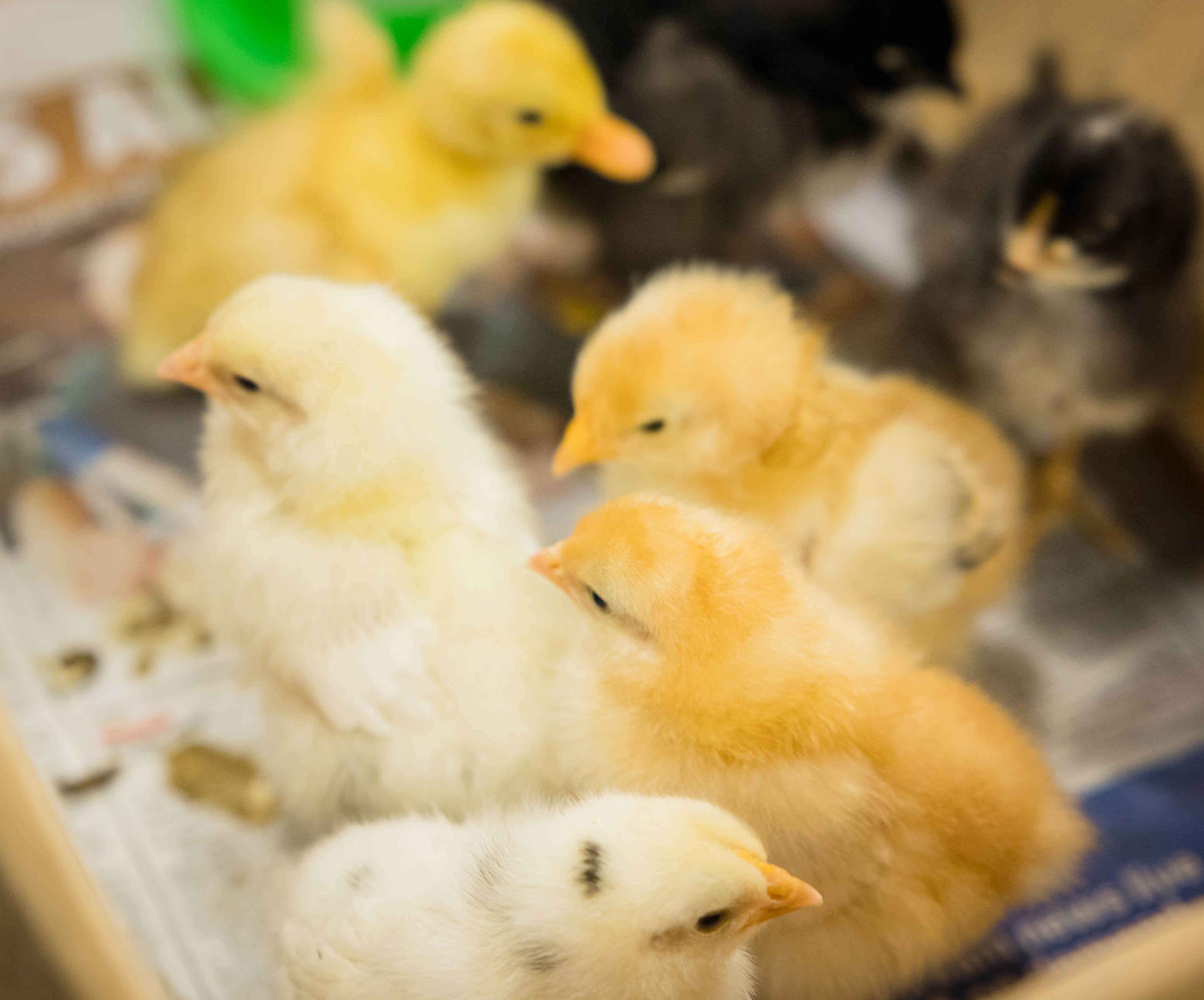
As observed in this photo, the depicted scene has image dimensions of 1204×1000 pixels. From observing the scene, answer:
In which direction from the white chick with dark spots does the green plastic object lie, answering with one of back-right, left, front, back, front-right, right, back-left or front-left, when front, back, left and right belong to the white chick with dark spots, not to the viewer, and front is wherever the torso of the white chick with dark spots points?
left

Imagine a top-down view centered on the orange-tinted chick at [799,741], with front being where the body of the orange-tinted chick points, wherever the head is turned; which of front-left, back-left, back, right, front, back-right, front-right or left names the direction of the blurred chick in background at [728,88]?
right

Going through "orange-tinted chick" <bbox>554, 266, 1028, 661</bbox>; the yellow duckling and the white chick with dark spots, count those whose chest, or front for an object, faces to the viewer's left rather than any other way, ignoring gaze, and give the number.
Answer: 1

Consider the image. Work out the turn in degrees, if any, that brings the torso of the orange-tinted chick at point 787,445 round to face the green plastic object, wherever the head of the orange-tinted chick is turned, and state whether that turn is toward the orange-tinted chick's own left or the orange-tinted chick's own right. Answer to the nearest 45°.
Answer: approximately 45° to the orange-tinted chick's own right

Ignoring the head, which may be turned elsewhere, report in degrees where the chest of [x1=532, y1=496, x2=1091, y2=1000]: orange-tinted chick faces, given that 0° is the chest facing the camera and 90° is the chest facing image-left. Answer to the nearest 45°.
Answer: approximately 90°

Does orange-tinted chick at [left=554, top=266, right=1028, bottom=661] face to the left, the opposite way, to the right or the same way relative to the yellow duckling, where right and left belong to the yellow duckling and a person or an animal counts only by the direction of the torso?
the opposite way

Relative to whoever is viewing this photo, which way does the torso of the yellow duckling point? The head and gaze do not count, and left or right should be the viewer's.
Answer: facing to the right of the viewer

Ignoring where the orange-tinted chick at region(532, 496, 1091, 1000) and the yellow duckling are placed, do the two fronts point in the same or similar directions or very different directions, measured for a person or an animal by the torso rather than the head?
very different directions

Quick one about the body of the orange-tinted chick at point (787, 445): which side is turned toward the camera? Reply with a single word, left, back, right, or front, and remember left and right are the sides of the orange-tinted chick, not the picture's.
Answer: left

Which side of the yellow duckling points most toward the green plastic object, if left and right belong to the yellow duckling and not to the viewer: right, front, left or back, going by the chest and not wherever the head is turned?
left

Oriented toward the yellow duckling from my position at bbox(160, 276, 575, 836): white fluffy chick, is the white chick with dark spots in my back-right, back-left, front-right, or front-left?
back-right

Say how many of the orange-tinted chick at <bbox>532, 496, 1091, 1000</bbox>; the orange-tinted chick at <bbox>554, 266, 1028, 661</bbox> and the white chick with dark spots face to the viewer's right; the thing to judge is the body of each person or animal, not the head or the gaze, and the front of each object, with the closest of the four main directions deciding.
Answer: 1
